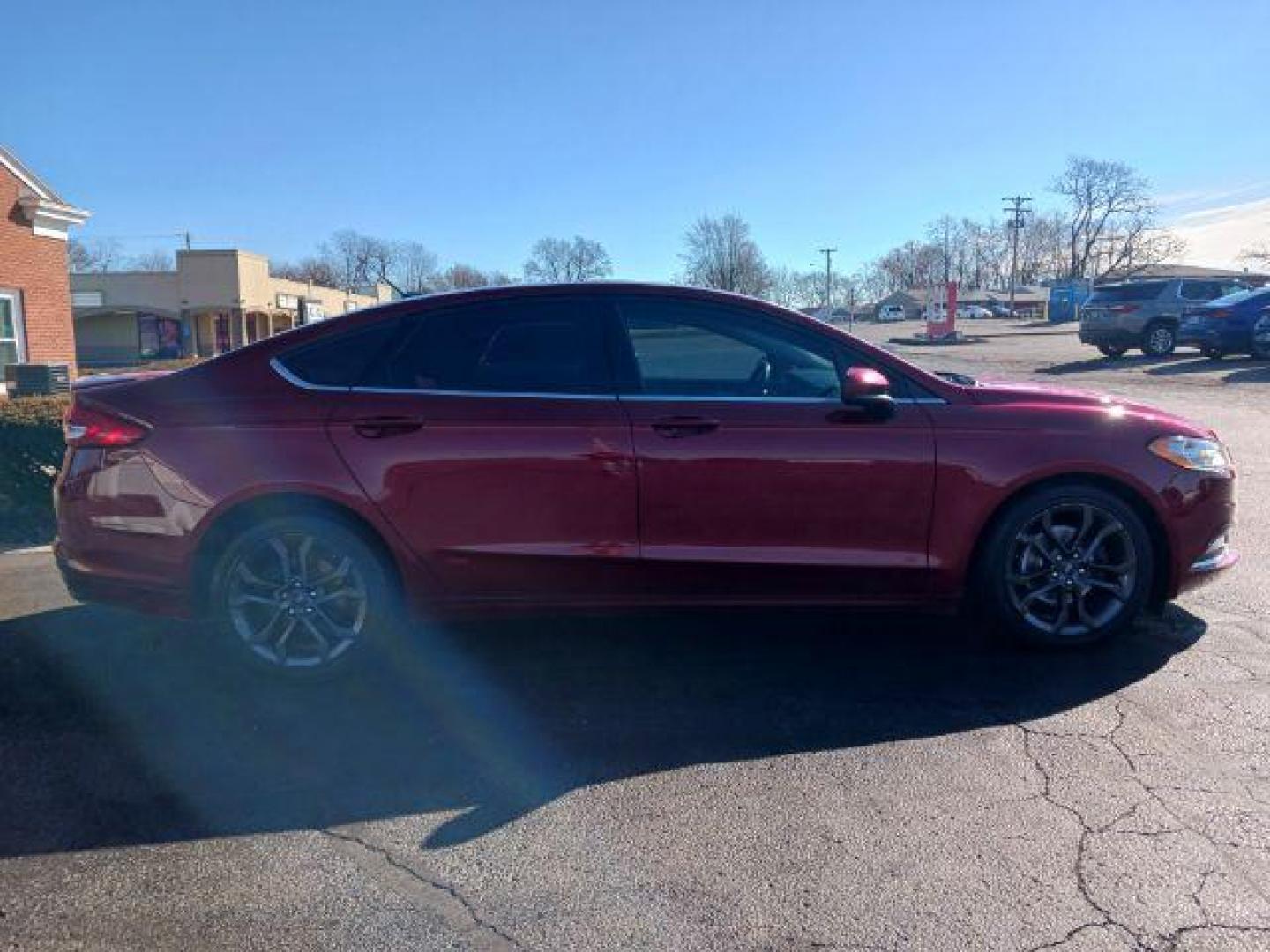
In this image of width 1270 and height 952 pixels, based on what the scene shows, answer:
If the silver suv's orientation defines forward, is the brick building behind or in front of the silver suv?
behind

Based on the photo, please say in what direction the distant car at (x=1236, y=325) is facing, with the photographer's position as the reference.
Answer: facing away from the viewer and to the right of the viewer

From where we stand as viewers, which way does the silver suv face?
facing away from the viewer and to the right of the viewer

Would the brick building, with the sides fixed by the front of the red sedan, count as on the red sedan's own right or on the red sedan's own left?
on the red sedan's own left

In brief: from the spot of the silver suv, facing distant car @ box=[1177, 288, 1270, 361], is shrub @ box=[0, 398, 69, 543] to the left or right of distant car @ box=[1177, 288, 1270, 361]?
right

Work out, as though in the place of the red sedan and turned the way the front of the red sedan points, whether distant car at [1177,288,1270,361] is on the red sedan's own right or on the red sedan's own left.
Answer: on the red sedan's own left

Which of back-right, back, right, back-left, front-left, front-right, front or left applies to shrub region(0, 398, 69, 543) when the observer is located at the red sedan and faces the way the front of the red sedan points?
back-left

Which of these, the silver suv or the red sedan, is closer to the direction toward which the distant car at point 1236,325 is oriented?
the silver suv

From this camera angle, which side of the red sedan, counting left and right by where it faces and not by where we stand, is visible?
right

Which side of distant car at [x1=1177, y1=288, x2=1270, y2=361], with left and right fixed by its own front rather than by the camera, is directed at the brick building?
back
